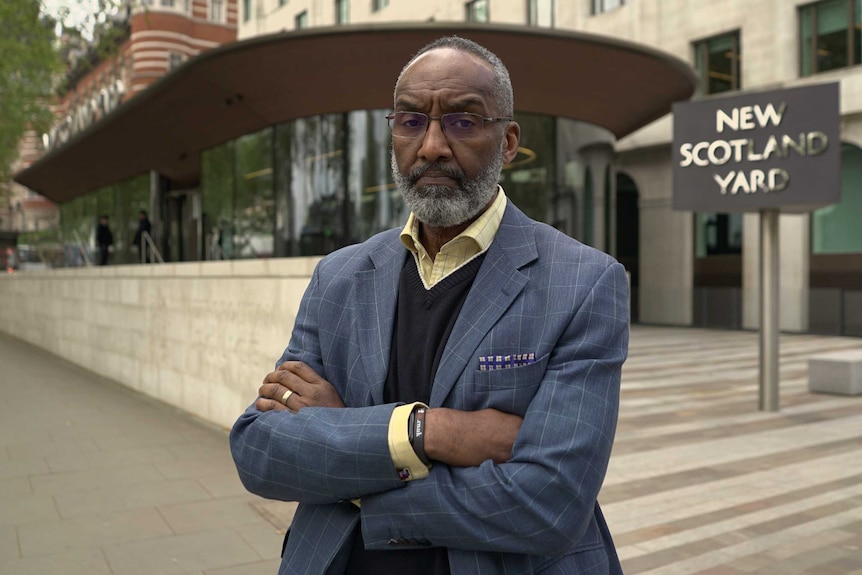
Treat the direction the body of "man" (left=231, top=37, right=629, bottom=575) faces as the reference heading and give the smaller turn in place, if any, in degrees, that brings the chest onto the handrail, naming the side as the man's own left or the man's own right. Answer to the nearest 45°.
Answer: approximately 135° to the man's own right

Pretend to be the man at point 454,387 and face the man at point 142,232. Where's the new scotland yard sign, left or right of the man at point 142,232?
right

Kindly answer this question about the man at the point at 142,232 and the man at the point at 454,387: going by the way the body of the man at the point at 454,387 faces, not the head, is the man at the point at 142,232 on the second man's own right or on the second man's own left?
on the second man's own right

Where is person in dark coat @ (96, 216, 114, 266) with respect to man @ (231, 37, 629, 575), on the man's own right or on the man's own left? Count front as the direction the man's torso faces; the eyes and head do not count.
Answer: on the man's own right

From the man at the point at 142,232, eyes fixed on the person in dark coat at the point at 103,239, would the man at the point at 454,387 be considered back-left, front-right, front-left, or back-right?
back-left

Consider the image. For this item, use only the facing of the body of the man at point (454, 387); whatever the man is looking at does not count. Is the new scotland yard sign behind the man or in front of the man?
behind

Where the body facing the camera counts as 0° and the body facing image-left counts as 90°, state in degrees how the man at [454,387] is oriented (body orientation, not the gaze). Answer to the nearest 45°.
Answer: approximately 45°

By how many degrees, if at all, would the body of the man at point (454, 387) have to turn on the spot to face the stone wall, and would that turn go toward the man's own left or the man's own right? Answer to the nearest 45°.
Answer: approximately 135° to the man's own right
